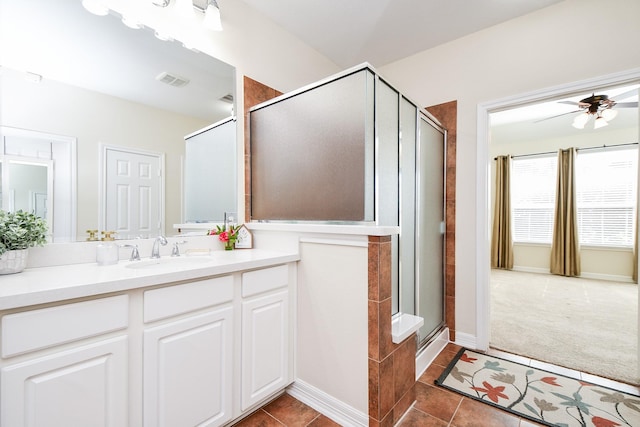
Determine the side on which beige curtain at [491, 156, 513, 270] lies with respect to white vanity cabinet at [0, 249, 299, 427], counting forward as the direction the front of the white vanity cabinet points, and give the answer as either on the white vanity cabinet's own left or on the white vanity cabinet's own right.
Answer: on the white vanity cabinet's own left

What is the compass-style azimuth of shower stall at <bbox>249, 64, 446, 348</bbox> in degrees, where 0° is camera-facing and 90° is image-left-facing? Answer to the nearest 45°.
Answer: approximately 315°

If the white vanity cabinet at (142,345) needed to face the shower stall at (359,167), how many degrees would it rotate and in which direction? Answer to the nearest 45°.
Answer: approximately 45° to its left

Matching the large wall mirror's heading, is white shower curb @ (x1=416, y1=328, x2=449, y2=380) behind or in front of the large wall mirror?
in front

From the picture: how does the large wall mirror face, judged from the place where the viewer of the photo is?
facing the viewer and to the right of the viewer

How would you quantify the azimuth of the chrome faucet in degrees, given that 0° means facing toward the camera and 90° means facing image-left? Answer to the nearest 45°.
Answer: approximately 315°

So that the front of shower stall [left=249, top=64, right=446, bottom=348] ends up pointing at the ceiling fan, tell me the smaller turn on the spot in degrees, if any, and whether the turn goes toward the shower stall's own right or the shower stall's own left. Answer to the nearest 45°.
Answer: approximately 90° to the shower stall's own left
